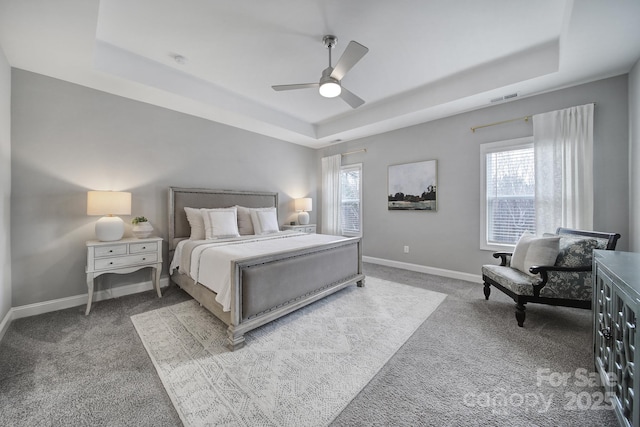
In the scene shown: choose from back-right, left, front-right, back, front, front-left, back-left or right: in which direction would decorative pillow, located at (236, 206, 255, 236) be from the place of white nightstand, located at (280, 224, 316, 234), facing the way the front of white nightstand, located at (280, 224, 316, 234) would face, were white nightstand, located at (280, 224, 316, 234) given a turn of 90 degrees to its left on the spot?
back

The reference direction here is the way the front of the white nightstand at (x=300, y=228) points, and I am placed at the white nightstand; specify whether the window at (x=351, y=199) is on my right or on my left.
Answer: on my left

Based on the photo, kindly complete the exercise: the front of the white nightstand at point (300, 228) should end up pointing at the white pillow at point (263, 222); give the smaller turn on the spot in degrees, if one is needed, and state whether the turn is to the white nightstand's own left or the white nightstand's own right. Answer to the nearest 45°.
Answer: approximately 90° to the white nightstand's own right

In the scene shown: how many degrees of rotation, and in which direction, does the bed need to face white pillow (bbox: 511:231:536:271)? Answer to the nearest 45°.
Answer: approximately 45° to its left

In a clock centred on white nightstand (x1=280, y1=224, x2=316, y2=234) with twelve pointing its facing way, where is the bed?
The bed is roughly at 2 o'clock from the white nightstand.

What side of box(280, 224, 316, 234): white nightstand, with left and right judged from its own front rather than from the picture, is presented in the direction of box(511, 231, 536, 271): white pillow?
front

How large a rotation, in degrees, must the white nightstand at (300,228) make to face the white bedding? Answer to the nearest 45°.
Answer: approximately 45° to its right

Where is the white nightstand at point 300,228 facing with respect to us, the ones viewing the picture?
facing the viewer and to the right of the viewer

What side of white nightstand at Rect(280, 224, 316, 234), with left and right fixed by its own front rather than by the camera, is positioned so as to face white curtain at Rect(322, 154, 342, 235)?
left

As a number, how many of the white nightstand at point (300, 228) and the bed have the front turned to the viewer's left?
0

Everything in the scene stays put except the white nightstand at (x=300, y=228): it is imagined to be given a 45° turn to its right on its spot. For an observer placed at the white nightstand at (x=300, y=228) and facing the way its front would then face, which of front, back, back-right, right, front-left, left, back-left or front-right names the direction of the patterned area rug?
front

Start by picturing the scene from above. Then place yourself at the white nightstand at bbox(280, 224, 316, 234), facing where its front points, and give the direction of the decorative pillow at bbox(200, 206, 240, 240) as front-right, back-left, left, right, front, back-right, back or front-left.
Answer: right
